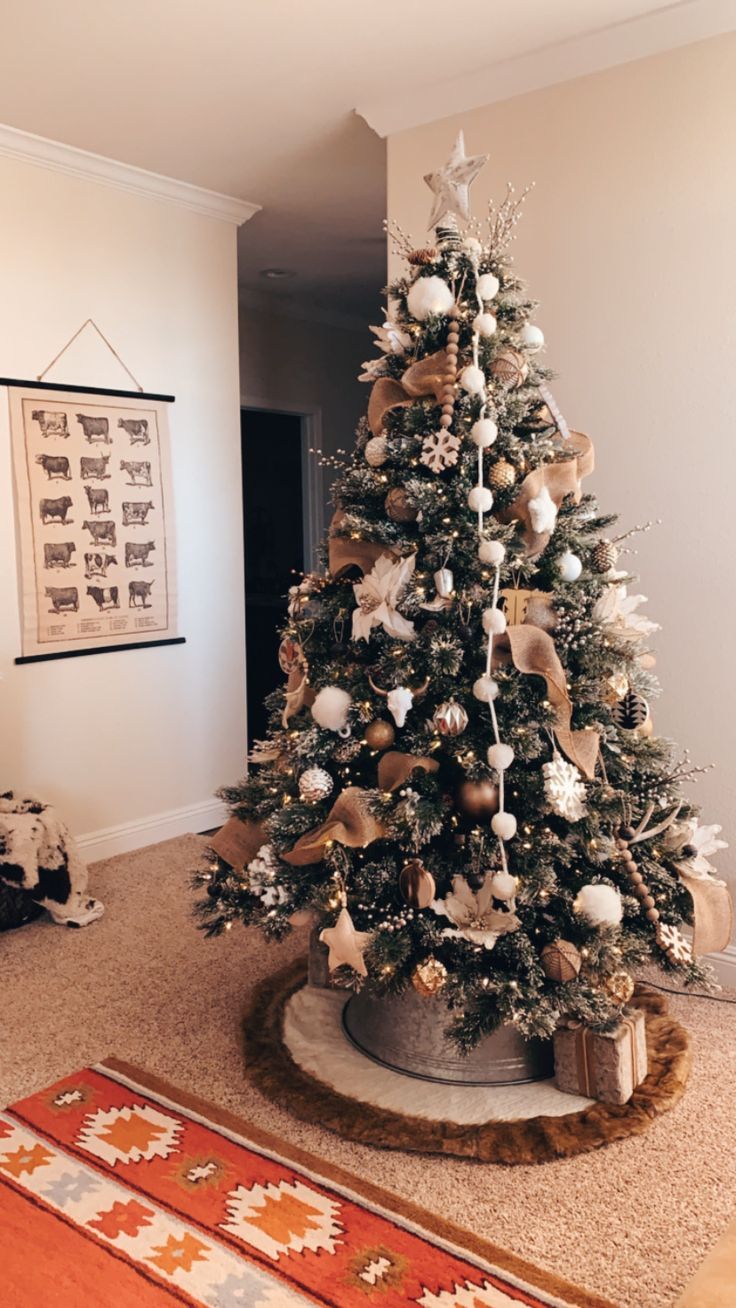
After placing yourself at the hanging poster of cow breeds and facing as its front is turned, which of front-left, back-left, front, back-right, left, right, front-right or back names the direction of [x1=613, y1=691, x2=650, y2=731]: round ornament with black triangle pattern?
front

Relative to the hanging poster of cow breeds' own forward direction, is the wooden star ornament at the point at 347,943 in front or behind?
in front

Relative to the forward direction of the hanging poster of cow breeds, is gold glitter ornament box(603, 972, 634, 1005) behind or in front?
in front

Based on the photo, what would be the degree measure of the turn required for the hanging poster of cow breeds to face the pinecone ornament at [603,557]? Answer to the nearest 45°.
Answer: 0° — it already faces it

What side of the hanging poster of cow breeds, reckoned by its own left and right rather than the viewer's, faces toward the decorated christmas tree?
front

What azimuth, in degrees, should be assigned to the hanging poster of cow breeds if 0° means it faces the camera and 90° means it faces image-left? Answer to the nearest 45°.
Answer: approximately 315°

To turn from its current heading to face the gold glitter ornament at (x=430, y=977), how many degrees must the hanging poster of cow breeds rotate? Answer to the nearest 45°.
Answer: approximately 45° to its right

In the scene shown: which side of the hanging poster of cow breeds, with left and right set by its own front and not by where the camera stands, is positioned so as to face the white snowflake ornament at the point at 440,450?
front

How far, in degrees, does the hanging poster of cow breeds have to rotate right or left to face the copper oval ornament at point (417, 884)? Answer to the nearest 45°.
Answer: approximately 45° to its right

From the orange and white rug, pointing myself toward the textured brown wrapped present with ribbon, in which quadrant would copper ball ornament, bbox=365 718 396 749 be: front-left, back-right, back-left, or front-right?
front-left
